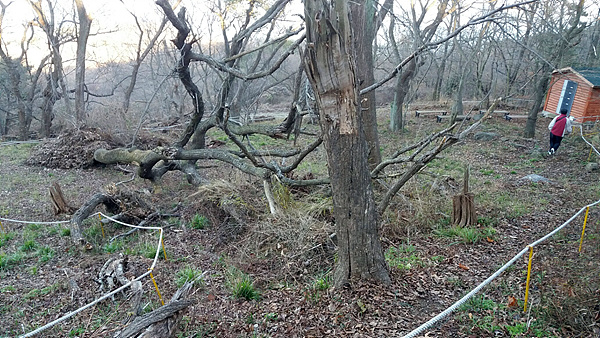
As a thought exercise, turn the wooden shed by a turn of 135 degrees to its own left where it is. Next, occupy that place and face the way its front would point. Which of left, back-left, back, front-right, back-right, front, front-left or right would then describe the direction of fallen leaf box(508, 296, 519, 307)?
right

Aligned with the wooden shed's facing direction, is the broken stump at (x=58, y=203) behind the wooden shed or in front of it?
in front

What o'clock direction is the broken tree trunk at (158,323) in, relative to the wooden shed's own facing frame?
The broken tree trunk is roughly at 11 o'clock from the wooden shed.

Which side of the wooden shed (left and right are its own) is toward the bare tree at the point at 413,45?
front

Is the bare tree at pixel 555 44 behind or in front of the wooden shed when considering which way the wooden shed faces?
in front

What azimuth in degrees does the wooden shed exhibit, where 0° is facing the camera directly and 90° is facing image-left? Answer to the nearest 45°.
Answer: approximately 45°

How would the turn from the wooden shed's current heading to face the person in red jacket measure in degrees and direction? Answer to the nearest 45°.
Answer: approximately 45° to its left
